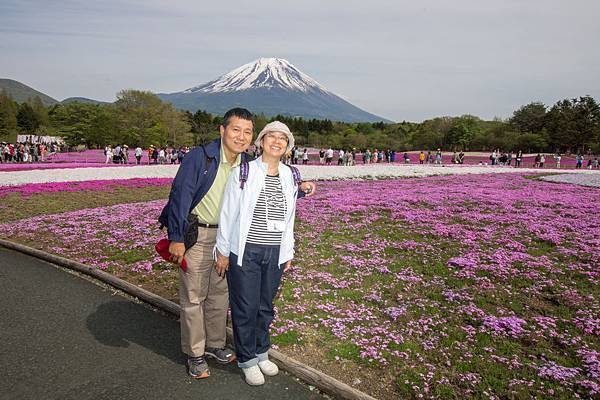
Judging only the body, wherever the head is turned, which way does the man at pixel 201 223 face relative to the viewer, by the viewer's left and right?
facing the viewer and to the right of the viewer
